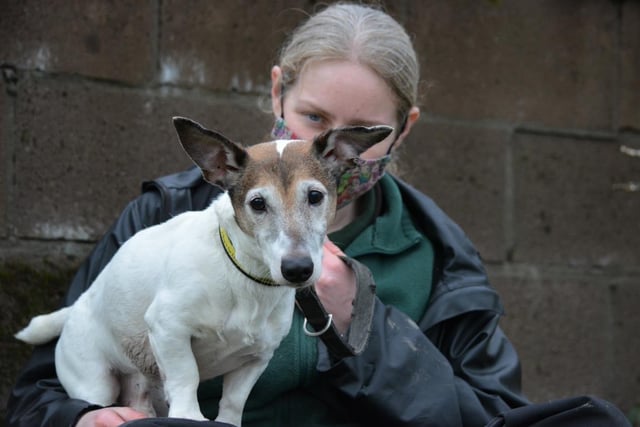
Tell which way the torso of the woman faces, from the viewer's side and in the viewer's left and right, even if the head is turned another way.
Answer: facing the viewer

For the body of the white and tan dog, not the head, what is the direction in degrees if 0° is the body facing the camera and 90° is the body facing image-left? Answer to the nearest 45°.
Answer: approximately 315°

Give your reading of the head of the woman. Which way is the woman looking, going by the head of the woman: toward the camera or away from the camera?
toward the camera
